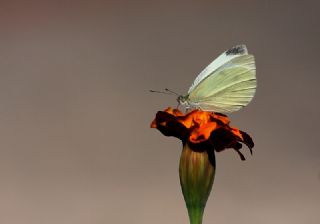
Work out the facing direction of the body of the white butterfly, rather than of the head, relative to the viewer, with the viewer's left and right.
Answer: facing to the left of the viewer
